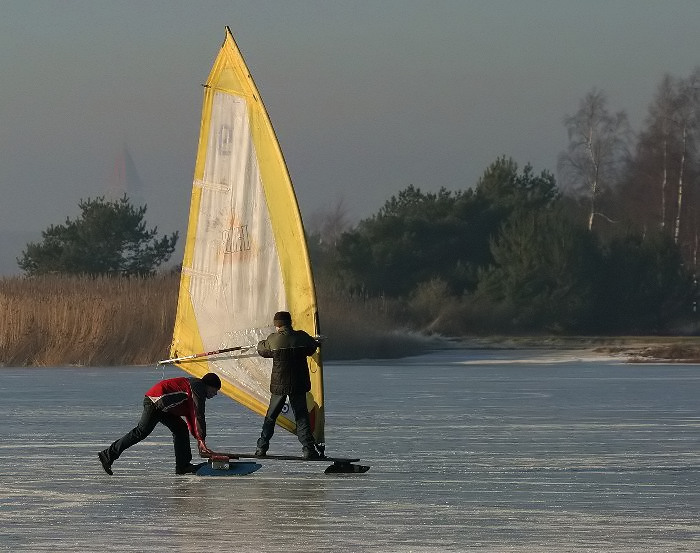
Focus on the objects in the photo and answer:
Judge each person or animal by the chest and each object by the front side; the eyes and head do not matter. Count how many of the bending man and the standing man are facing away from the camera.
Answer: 1

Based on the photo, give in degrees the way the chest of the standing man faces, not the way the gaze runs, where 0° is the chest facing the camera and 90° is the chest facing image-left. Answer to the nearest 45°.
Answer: approximately 180°

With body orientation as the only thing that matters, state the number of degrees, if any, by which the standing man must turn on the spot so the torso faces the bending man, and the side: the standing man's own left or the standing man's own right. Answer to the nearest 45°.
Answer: approximately 90° to the standing man's own left

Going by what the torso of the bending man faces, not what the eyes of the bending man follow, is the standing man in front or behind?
in front

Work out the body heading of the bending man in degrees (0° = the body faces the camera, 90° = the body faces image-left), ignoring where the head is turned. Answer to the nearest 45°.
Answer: approximately 270°

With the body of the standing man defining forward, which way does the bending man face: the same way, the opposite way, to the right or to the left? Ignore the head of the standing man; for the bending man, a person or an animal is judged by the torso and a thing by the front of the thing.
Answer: to the right

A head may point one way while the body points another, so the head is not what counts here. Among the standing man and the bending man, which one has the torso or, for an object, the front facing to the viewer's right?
the bending man
